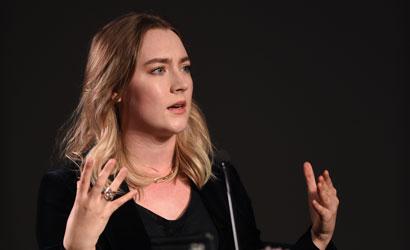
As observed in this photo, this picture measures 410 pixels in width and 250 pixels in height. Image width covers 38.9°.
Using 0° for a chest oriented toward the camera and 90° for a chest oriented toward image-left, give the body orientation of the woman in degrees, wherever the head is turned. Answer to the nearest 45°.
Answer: approximately 315°
